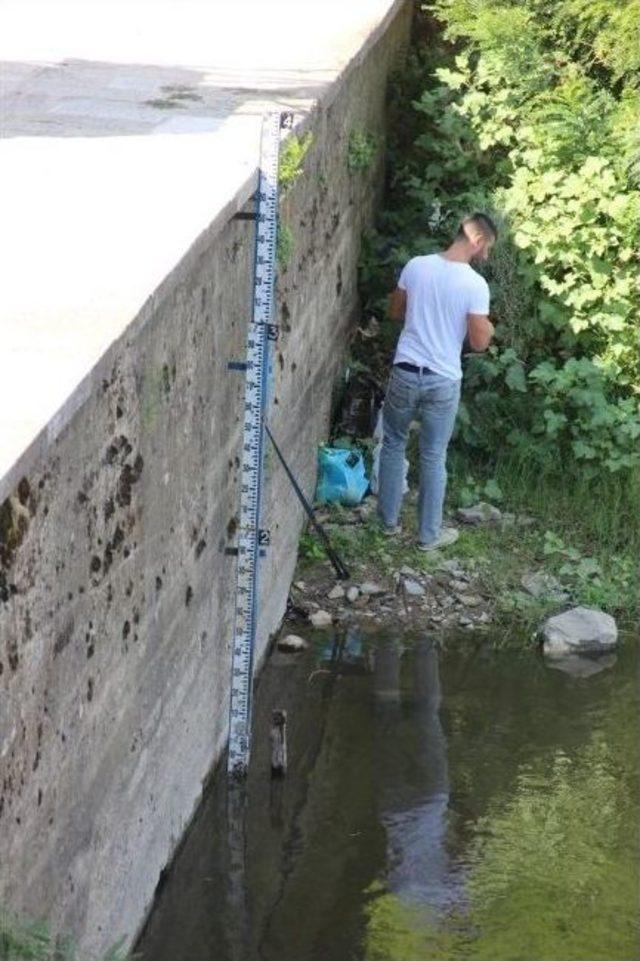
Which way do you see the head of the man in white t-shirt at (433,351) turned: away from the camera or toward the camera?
away from the camera

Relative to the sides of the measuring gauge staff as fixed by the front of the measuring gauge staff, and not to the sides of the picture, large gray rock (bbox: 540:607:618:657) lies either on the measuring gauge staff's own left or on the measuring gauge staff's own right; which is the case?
on the measuring gauge staff's own left

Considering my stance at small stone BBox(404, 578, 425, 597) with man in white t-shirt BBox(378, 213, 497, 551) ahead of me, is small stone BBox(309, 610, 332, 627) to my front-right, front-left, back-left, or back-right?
back-left

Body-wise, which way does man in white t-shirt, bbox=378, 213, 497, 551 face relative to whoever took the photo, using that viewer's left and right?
facing away from the viewer and to the right of the viewer
